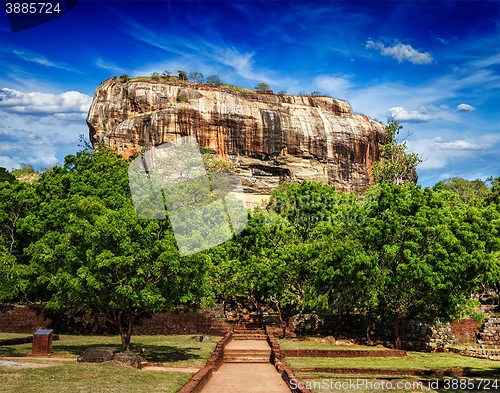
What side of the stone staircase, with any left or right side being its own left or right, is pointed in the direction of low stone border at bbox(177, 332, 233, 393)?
front

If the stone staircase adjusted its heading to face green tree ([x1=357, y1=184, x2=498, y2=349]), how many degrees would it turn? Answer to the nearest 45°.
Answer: approximately 90° to its left

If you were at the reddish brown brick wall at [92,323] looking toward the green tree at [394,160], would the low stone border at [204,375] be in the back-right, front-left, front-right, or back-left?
back-right

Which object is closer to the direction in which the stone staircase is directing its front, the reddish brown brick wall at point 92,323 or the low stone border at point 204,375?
the low stone border

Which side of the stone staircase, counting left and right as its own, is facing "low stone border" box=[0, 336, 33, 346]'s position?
right

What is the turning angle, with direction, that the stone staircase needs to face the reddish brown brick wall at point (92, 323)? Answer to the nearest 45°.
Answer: approximately 135° to its right

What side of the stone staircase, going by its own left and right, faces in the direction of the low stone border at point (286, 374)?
front

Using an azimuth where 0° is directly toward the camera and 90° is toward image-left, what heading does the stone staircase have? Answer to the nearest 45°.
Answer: approximately 0°

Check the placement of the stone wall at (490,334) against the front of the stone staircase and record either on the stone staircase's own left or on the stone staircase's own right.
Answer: on the stone staircase's own left

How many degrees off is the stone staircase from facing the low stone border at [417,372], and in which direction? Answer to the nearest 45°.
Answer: approximately 45° to its left

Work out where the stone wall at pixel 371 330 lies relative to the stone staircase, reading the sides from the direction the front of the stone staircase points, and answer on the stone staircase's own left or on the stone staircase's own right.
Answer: on the stone staircase's own left
